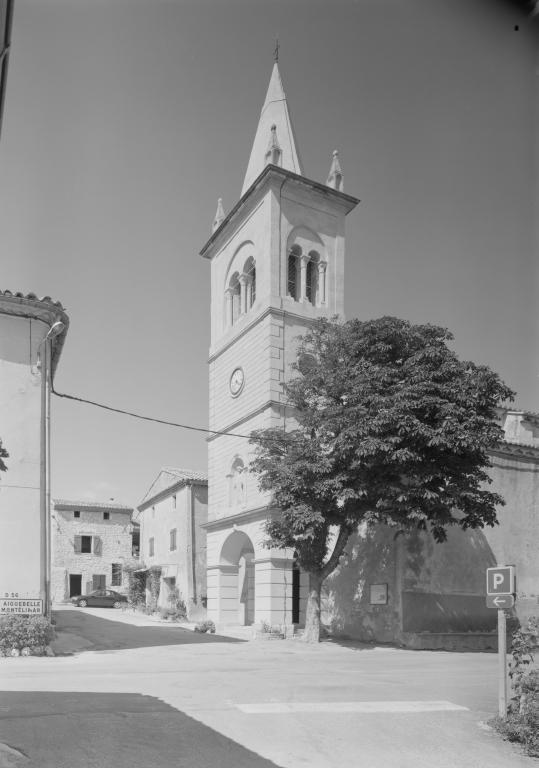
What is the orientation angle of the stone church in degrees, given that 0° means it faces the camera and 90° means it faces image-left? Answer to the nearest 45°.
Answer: approximately 45°

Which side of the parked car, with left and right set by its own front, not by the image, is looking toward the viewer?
left

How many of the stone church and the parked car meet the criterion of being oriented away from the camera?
0

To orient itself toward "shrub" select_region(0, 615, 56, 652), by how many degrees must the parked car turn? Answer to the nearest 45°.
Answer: approximately 90° to its left

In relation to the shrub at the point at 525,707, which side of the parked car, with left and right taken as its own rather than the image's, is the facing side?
left

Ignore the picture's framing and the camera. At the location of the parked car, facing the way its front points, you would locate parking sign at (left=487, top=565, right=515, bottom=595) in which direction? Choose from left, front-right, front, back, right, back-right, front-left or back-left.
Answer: left

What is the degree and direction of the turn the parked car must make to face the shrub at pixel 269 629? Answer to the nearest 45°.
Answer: approximately 90° to its left
